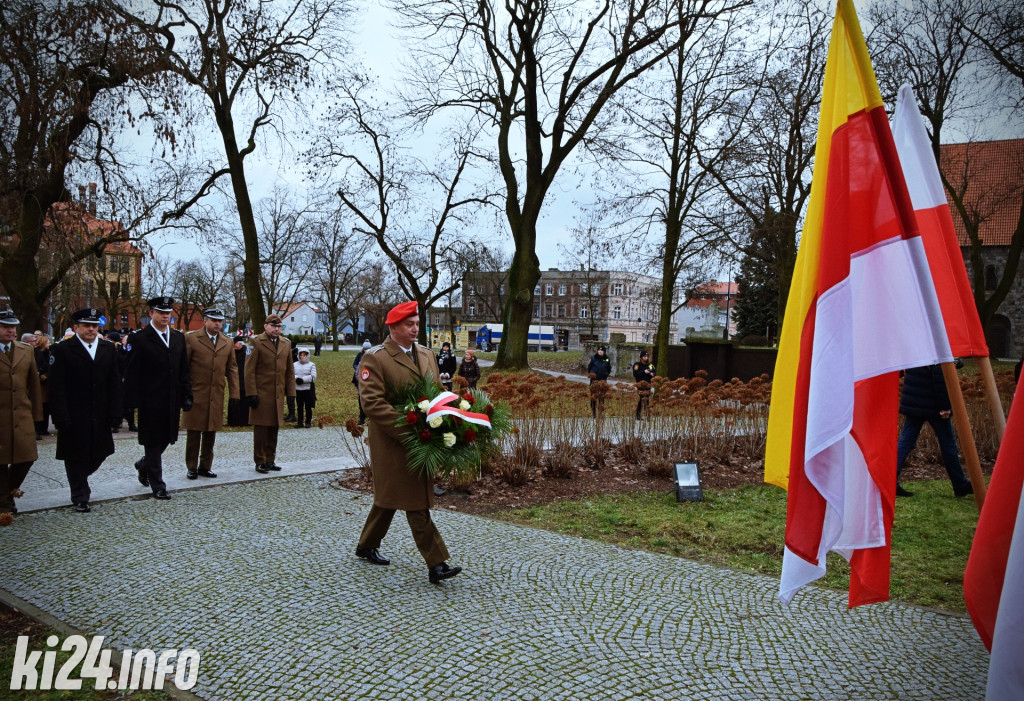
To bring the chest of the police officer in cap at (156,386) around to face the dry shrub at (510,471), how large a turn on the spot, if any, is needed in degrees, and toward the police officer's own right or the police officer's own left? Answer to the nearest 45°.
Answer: approximately 45° to the police officer's own left

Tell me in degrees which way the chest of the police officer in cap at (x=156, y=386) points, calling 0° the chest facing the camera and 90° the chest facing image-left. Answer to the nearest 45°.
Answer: approximately 315°

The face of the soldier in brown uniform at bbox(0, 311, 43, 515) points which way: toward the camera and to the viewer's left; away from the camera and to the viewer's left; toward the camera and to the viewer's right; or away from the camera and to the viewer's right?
toward the camera and to the viewer's right

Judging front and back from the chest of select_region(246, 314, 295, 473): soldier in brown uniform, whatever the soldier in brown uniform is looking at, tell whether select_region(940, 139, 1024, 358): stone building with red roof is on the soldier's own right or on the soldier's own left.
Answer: on the soldier's own left

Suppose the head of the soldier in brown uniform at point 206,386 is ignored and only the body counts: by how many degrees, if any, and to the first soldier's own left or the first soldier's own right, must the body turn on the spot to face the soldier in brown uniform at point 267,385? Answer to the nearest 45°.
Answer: approximately 45° to the first soldier's own left

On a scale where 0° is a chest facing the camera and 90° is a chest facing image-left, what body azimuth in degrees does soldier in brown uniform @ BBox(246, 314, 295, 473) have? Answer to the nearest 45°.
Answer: approximately 315°

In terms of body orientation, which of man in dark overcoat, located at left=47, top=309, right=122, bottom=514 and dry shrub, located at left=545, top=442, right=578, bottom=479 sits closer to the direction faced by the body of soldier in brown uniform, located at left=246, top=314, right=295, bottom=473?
the dry shrub

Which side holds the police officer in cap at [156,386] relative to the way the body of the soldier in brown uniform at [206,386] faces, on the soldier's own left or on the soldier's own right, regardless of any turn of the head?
on the soldier's own right

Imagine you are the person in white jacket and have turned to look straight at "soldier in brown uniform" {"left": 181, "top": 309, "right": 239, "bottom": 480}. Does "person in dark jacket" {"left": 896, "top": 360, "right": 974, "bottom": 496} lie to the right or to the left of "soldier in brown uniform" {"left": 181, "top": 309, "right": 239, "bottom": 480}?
left

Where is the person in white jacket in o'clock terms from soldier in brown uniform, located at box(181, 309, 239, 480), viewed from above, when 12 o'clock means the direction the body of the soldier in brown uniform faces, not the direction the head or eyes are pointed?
The person in white jacket is roughly at 8 o'clock from the soldier in brown uniform.

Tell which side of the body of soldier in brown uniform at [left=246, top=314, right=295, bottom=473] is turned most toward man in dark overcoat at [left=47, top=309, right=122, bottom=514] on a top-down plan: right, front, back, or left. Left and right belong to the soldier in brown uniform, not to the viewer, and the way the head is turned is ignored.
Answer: right
